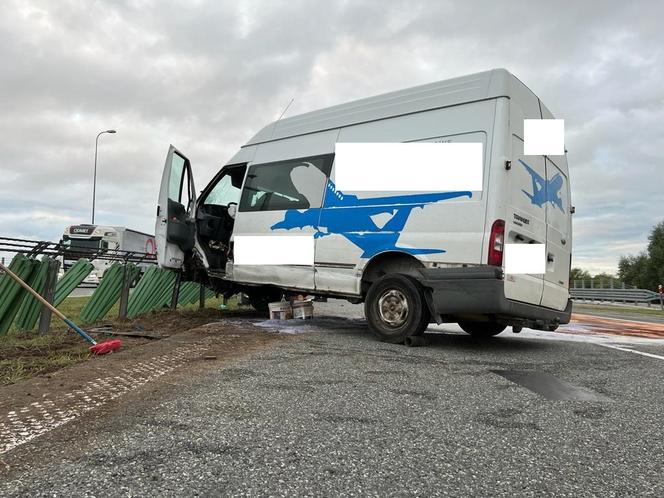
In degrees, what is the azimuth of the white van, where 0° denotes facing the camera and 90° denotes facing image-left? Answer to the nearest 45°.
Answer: approximately 135°

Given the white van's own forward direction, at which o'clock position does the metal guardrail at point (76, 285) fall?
The metal guardrail is roughly at 11 o'clock from the white van.

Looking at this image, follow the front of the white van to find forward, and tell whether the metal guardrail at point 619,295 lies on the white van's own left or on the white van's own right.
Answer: on the white van's own right
